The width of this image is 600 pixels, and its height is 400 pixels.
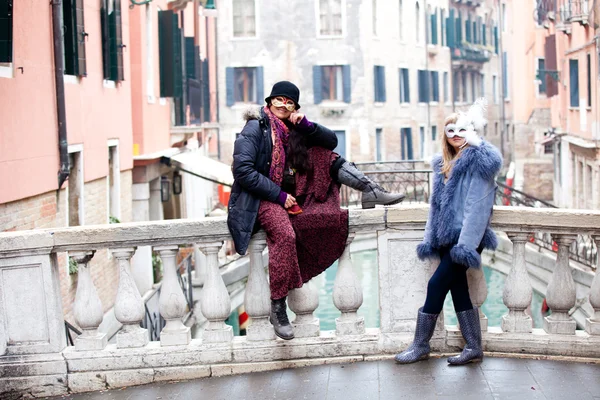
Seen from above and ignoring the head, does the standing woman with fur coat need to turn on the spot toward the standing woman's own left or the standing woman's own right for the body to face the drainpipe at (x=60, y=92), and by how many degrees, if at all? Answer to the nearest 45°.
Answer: approximately 90° to the standing woman's own right

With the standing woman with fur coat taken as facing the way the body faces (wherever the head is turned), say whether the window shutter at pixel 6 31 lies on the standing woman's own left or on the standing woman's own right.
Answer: on the standing woman's own right

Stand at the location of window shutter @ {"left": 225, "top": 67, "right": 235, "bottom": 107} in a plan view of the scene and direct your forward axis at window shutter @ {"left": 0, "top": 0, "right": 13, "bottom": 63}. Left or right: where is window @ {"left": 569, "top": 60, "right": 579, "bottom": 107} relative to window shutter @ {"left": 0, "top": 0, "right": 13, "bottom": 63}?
left

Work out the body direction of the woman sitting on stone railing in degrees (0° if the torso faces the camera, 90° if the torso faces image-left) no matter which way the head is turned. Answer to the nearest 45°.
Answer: approximately 315°

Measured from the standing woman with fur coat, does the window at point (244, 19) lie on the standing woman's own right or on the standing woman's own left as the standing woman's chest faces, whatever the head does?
on the standing woman's own right

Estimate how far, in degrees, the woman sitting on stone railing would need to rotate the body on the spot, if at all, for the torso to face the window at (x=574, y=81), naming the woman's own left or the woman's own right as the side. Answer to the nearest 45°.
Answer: approximately 135° to the woman's own left

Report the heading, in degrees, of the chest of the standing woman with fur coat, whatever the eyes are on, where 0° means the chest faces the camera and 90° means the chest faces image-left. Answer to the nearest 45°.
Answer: approximately 45°

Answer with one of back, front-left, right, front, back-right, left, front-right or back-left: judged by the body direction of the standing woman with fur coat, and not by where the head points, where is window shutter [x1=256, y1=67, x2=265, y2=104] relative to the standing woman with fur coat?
back-right

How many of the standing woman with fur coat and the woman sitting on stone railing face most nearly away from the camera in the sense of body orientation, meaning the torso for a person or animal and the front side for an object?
0

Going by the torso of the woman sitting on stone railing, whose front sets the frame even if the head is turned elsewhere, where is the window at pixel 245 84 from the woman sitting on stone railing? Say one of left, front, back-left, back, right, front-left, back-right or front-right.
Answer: back-left

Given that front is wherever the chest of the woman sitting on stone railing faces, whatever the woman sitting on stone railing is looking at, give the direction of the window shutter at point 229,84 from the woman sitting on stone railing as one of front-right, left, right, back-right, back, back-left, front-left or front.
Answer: back-left
